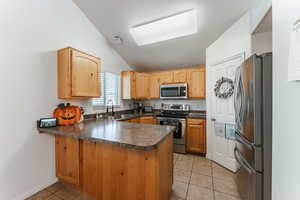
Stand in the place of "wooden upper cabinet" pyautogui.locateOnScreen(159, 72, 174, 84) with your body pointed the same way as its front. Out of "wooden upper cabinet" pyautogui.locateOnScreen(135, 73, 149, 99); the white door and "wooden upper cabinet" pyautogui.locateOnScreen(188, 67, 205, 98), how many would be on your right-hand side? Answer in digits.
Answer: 1

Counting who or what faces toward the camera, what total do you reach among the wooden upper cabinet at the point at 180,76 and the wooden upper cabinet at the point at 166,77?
2

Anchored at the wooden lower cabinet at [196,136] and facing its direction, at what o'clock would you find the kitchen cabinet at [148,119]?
The kitchen cabinet is roughly at 3 o'clock from the wooden lower cabinet.

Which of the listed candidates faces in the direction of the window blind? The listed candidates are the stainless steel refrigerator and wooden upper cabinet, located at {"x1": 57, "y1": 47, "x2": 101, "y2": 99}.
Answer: the stainless steel refrigerator

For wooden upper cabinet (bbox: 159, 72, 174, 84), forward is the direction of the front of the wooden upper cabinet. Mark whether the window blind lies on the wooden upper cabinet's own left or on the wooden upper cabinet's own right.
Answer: on the wooden upper cabinet's own right

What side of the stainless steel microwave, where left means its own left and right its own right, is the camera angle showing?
front

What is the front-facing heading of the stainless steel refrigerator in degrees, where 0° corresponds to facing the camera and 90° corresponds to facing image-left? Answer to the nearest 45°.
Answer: approximately 90°

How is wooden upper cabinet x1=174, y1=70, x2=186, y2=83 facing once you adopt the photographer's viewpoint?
facing the viewer

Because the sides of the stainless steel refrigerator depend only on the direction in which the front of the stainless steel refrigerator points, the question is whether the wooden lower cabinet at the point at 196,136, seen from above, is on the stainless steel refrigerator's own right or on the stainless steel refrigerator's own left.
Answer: on the stainless steel refrigerator's own right

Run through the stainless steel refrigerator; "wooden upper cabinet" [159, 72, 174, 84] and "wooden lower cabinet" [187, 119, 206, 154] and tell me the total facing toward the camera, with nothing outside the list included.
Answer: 2

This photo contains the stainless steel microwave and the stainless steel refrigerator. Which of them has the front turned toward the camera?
the stainless steel microwave

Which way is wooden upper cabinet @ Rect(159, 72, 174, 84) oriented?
toward the camera

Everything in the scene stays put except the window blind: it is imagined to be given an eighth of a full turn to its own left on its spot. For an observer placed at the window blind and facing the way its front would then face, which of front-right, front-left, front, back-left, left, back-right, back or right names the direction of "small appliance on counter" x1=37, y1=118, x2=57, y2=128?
back-right

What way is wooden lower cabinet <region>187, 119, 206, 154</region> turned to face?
toward the camera
